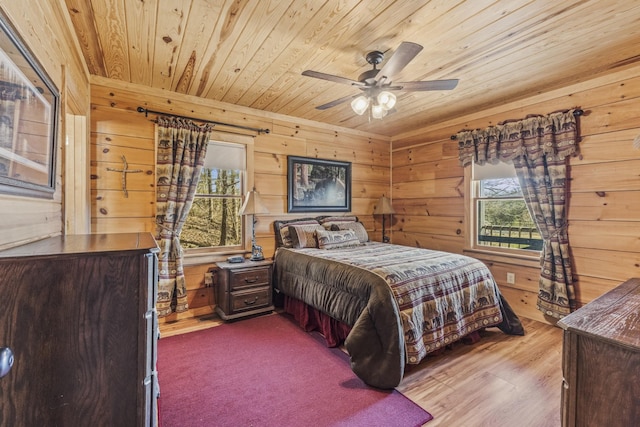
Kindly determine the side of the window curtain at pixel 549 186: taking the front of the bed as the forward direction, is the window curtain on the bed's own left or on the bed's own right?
on the bed's own left

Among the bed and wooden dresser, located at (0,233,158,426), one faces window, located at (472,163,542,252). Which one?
the wooden dresser

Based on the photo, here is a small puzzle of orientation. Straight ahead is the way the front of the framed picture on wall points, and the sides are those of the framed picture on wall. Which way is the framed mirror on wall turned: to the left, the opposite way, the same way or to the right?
to the left

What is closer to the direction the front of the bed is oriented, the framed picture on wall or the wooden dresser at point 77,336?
the wooden dresser

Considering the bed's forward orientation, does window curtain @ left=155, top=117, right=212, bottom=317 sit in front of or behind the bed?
behind

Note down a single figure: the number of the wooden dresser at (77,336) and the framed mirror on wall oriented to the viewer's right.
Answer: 2

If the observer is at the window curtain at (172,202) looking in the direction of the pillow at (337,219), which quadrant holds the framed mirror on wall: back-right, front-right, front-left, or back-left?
back-right

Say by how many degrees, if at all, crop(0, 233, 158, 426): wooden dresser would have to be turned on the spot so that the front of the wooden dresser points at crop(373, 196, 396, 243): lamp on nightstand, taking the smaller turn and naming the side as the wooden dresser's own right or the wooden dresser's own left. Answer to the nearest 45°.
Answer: approximately 45° to the wooden dresser's own left

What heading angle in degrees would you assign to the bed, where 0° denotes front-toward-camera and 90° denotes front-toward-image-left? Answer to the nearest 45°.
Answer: approximately 315°

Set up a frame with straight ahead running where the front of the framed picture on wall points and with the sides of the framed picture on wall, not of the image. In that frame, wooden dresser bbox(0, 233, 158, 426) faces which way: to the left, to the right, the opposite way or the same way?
to the left

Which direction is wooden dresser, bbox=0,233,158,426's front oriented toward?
to the viewer's right

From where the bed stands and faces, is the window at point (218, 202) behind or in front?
behind
